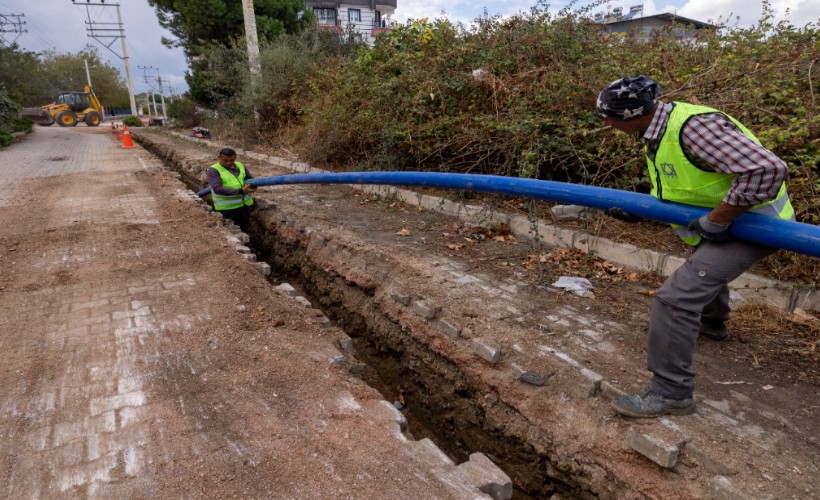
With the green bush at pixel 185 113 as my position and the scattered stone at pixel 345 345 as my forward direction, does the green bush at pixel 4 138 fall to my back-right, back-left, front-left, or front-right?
front-right

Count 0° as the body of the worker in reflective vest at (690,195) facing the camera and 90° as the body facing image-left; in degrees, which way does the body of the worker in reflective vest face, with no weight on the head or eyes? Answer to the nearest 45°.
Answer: approximately 90°

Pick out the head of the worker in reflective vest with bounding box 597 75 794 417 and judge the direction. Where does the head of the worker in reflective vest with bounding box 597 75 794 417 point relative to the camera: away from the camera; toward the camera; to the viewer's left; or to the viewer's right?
to the viewer's left

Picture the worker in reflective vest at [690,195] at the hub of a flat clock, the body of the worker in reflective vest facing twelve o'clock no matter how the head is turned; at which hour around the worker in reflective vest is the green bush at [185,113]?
The green bush is roughly at 1 o'clock from the worker in reflective vest.

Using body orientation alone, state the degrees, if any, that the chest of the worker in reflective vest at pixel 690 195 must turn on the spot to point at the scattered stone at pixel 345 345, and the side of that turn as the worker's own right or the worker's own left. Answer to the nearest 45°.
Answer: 0° — they already face it

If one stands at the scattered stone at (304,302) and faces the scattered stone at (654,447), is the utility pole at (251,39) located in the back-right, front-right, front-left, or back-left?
back-left
